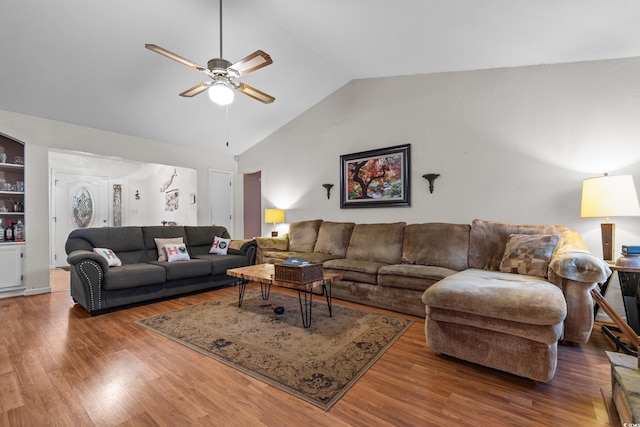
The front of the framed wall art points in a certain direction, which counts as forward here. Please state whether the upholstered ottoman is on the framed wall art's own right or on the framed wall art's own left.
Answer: on the framed wall art's own left

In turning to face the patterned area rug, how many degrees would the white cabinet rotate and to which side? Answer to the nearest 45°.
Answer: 0° — it already faces it

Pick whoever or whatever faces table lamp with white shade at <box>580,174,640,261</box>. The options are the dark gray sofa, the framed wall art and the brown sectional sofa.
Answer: the dark gray sofa

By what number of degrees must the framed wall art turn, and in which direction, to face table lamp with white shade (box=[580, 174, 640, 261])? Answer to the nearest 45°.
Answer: approximately 90° to its left

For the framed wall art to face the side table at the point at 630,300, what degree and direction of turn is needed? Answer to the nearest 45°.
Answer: approximately 90° to its left

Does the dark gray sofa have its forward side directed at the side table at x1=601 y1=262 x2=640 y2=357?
yes

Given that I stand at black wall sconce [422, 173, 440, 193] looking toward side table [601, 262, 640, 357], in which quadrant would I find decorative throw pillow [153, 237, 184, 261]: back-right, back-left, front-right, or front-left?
back-right

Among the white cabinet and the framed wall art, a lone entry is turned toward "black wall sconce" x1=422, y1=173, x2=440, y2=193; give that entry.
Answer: the white cabinet
